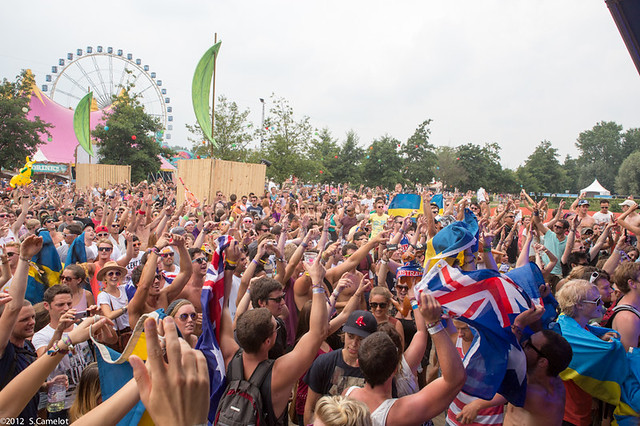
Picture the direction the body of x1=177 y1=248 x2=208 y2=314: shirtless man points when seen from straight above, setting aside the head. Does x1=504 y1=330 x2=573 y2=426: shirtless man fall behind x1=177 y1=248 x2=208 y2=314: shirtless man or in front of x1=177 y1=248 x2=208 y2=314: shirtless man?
in front

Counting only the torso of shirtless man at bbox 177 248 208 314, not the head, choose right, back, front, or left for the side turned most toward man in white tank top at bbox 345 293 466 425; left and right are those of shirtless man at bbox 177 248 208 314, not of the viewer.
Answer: front

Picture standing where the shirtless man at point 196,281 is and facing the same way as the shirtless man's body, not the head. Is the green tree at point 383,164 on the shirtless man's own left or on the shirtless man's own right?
on the shirtless man's own left

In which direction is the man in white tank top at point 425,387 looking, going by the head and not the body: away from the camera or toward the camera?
away from the camera

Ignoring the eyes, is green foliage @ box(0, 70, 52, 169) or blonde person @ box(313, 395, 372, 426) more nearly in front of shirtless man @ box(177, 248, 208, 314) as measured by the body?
the blonde person

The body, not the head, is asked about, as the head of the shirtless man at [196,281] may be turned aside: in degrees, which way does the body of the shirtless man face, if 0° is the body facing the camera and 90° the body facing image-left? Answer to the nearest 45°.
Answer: approximately 315°
